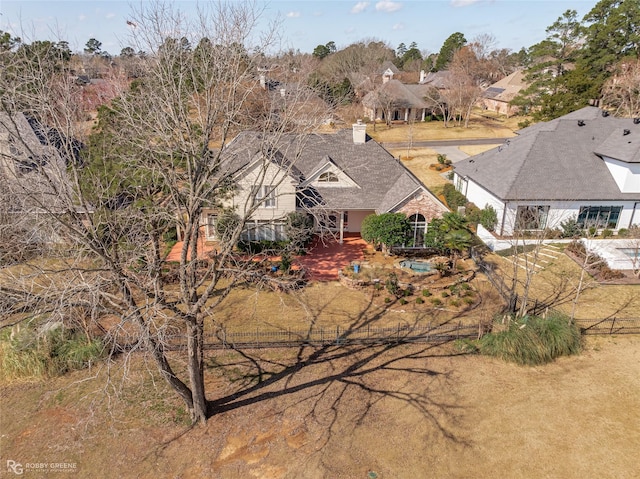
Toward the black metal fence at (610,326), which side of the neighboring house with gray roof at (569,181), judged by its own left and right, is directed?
back

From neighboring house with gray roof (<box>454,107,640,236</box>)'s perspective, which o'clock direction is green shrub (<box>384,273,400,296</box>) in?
The green shrub is roughly at 7 o'clock from the neighboring house with gray roof.

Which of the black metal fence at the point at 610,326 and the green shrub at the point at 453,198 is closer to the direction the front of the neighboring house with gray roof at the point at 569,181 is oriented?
the green shrub

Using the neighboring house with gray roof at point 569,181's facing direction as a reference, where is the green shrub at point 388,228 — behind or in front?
behind

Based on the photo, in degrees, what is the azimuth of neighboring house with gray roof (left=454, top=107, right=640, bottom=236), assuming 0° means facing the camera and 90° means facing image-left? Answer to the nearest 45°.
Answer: approximately 180°

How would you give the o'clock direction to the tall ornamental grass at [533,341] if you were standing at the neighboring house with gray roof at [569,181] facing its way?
The tall ornamental grass is roughly at 6 o'clock from the neighboring house with gray roof.
